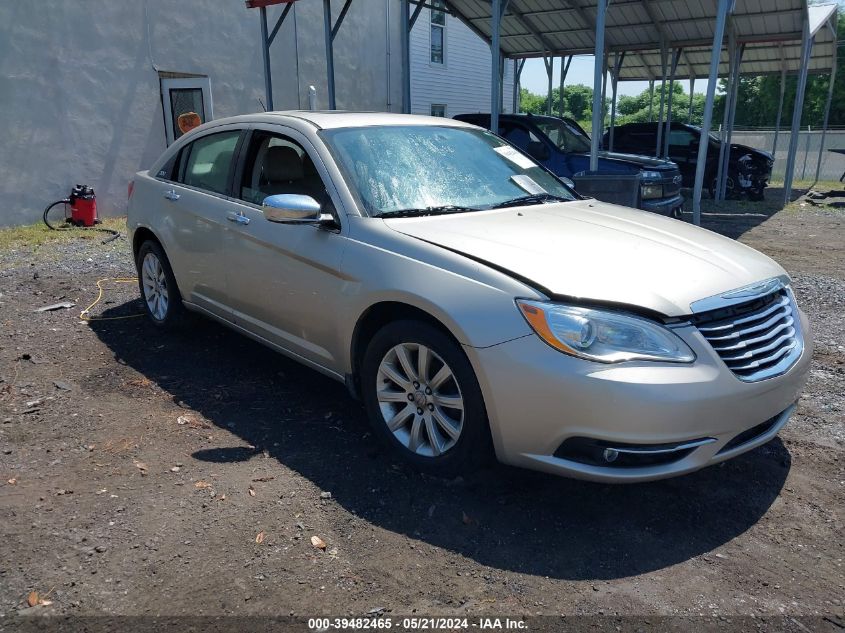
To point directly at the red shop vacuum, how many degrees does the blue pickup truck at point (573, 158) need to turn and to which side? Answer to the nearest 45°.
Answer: approximately 135° to its right

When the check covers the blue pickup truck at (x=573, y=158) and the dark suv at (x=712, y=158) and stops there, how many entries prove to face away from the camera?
0

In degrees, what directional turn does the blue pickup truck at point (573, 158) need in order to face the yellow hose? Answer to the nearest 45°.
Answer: approximately 90° to its right

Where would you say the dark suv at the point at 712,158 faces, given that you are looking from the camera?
facing the viewer and to the right of the viewer

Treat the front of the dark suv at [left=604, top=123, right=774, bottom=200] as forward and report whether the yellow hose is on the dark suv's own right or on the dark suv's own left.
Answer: on the dark suv's own right

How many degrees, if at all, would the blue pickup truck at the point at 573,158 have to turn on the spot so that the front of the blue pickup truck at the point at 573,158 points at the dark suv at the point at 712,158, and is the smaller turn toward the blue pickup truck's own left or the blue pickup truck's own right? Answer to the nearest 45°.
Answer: approximately 90° to the blue pickup truck's own left

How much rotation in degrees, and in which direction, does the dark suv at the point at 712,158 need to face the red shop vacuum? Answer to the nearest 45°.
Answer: approximately 90° to its right

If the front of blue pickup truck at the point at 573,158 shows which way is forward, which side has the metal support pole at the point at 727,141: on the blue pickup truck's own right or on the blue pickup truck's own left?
on the blue pickup truck's own left

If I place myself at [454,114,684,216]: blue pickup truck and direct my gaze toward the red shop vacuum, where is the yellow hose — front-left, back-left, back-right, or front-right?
front-left
